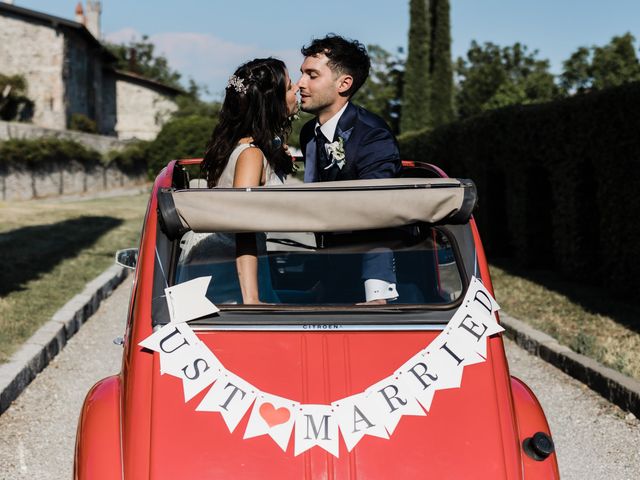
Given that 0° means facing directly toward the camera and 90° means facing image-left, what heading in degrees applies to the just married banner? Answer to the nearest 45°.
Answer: approximately 0°

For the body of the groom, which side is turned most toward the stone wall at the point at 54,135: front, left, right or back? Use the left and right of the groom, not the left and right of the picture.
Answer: right

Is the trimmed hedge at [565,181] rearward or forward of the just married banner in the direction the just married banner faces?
rearward

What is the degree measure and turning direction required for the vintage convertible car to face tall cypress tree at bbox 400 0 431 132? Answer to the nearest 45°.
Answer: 0° — it already faces it

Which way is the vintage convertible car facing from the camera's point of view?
away from the camera

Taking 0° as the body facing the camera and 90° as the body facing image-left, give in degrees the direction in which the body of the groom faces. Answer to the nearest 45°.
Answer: approximately 45°
